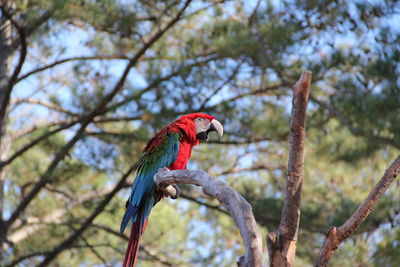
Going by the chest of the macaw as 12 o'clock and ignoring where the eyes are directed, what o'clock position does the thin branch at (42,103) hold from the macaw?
The thin branch is roughly at 8 o'clock from the macaw.

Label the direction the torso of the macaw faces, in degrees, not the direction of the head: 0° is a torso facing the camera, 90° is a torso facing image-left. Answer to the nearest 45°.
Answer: approximately 270°
